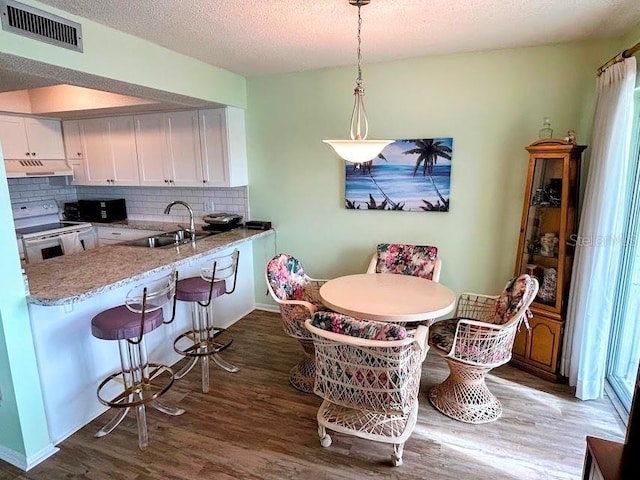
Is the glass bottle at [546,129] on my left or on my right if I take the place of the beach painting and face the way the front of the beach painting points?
on my left

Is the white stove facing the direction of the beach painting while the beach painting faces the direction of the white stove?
no

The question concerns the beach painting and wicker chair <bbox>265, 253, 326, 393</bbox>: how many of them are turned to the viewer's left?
0

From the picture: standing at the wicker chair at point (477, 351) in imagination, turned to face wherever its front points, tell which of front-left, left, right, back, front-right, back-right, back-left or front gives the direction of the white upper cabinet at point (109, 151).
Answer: front

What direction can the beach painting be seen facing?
toward the camera

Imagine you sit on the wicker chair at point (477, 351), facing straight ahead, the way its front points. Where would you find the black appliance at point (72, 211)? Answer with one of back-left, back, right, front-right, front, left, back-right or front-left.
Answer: front

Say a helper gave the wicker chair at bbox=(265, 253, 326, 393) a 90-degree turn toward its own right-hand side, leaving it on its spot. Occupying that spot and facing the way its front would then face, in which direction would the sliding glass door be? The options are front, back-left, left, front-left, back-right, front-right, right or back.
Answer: back-left

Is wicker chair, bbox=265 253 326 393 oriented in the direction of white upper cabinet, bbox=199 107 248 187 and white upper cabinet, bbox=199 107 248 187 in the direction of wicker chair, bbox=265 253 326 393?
no

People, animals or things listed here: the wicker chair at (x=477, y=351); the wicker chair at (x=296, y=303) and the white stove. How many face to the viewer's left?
1

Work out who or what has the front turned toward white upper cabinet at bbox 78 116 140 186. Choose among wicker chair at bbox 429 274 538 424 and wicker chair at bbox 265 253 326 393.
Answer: wicker chair at bbox 429 274 538 424

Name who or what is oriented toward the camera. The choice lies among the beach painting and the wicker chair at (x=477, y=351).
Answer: the beach painting

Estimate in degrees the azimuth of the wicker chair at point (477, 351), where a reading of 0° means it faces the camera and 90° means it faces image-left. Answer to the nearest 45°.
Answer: approximately 90°

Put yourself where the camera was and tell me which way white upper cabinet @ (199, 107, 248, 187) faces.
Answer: facing the viewer and to the left of the viewer

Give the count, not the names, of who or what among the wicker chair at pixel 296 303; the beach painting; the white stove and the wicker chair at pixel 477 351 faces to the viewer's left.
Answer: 1

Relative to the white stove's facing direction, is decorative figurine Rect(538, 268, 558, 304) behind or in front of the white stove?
in front

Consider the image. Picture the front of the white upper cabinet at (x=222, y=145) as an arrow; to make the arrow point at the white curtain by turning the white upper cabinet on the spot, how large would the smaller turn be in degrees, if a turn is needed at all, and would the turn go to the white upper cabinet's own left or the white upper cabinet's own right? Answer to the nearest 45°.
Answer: approximately 90° to the white upper cabinet's own left

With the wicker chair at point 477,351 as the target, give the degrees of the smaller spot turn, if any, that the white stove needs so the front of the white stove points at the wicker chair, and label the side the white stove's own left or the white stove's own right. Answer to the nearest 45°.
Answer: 0° — it already faces it

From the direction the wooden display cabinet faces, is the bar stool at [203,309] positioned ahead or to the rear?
ahead

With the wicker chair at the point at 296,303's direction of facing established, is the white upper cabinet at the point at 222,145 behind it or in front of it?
behind
